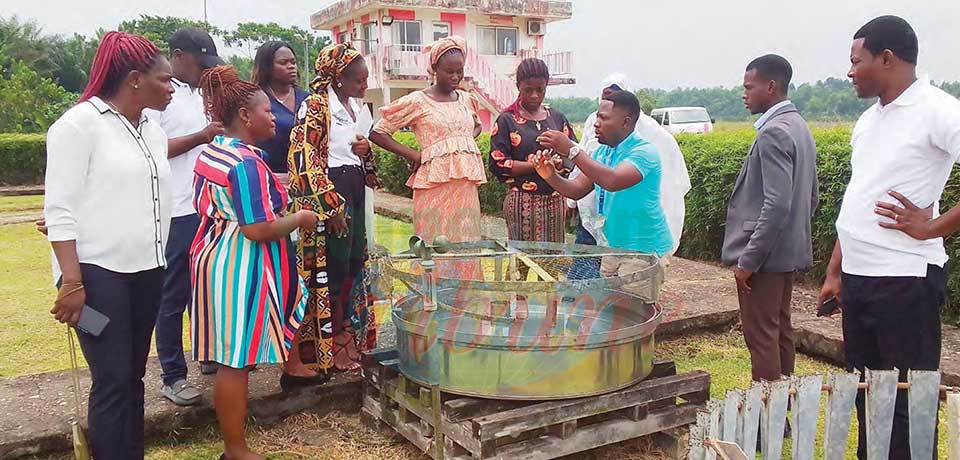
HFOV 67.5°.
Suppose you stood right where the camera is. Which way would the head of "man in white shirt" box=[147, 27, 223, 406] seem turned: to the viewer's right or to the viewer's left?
to the viewer's right

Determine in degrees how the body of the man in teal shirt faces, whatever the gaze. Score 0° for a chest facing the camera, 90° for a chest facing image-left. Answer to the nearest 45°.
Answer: approximately 90°

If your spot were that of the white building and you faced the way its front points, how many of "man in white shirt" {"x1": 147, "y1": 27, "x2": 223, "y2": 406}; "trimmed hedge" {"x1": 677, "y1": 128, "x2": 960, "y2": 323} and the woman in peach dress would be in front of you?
3

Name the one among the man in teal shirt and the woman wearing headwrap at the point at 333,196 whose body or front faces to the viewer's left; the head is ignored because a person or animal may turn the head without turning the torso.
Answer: the man in teal shirt

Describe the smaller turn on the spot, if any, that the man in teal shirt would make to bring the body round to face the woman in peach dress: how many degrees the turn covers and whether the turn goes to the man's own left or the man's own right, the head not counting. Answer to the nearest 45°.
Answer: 0° — they already face them

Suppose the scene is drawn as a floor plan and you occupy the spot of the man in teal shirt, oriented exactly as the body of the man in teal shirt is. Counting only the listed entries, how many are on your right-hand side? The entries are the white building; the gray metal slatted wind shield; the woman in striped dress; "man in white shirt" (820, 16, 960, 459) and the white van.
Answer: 2

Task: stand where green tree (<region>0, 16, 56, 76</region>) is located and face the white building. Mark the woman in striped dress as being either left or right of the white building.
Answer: right

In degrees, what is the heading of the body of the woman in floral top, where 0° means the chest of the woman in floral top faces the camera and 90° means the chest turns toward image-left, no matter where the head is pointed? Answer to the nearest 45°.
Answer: approximately 0°

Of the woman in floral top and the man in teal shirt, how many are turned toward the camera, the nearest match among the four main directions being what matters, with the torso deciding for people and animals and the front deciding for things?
1

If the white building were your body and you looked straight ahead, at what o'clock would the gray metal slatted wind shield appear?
The gray metal slatted wind shield is roughly at 12 o'clock from the white building.

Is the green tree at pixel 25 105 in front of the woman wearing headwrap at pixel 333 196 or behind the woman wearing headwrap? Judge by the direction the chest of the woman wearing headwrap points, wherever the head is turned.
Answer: behind

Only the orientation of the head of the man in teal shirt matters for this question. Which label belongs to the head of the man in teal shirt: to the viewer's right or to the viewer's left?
to the viewer's left
